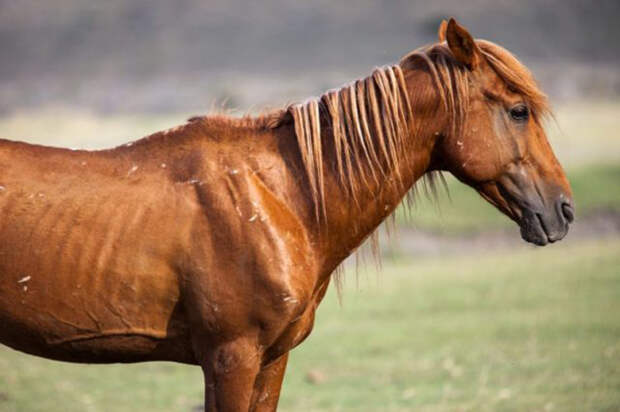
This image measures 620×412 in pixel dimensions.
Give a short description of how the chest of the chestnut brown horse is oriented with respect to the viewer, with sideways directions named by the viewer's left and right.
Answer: facing to the right of the viewer
